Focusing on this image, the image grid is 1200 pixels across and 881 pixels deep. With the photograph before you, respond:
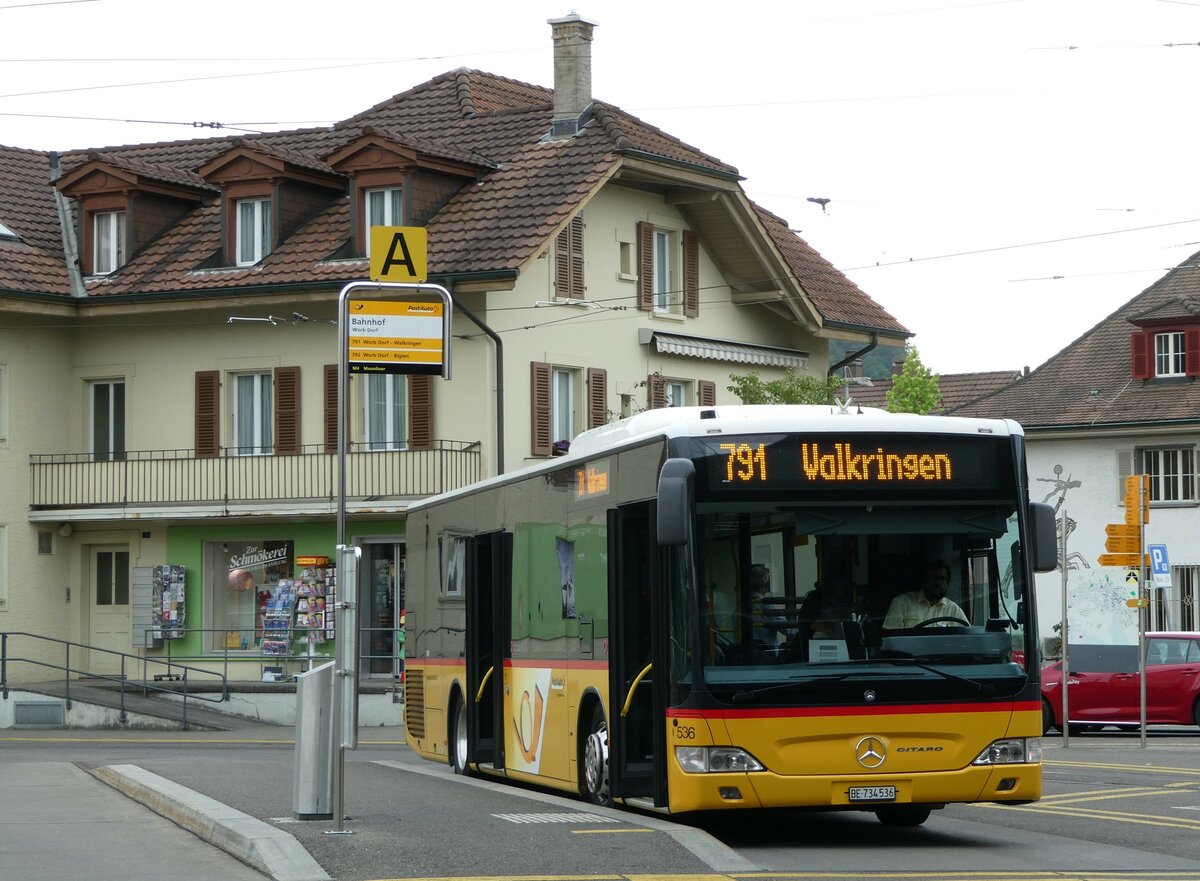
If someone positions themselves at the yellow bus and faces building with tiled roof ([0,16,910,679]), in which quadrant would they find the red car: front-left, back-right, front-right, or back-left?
front-right

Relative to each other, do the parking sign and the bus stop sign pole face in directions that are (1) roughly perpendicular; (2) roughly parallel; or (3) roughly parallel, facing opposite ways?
roughly parallel

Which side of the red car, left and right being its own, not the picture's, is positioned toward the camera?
left

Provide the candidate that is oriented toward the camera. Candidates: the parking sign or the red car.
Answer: the parking sign

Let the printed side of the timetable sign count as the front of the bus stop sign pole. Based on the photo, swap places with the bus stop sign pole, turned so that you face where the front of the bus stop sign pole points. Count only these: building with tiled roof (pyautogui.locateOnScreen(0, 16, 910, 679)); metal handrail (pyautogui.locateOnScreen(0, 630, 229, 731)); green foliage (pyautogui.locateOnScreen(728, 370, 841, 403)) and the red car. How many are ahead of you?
0

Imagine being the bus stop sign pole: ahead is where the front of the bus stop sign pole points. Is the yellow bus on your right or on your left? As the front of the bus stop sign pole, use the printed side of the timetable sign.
on your left

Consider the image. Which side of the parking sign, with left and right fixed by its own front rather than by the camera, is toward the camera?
front

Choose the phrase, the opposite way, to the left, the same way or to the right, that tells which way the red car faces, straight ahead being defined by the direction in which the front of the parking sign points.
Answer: to the right

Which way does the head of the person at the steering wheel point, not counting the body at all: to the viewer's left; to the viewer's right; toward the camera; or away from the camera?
toward the camera

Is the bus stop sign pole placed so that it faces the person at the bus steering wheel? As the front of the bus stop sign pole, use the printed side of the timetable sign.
no

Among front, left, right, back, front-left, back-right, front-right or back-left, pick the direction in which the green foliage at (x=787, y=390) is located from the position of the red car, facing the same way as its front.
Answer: front-right

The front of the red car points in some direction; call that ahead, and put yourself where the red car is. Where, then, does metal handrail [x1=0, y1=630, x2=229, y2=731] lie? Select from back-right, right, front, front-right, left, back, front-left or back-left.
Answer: front

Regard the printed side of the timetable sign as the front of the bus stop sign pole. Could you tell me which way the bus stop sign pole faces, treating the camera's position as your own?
facing the viewer

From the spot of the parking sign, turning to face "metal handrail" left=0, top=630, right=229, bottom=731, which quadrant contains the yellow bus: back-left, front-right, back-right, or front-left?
front-left

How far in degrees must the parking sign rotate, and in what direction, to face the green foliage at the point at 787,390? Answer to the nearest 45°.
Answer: approximately 90° to its right

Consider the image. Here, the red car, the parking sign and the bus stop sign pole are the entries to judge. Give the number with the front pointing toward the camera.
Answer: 2
